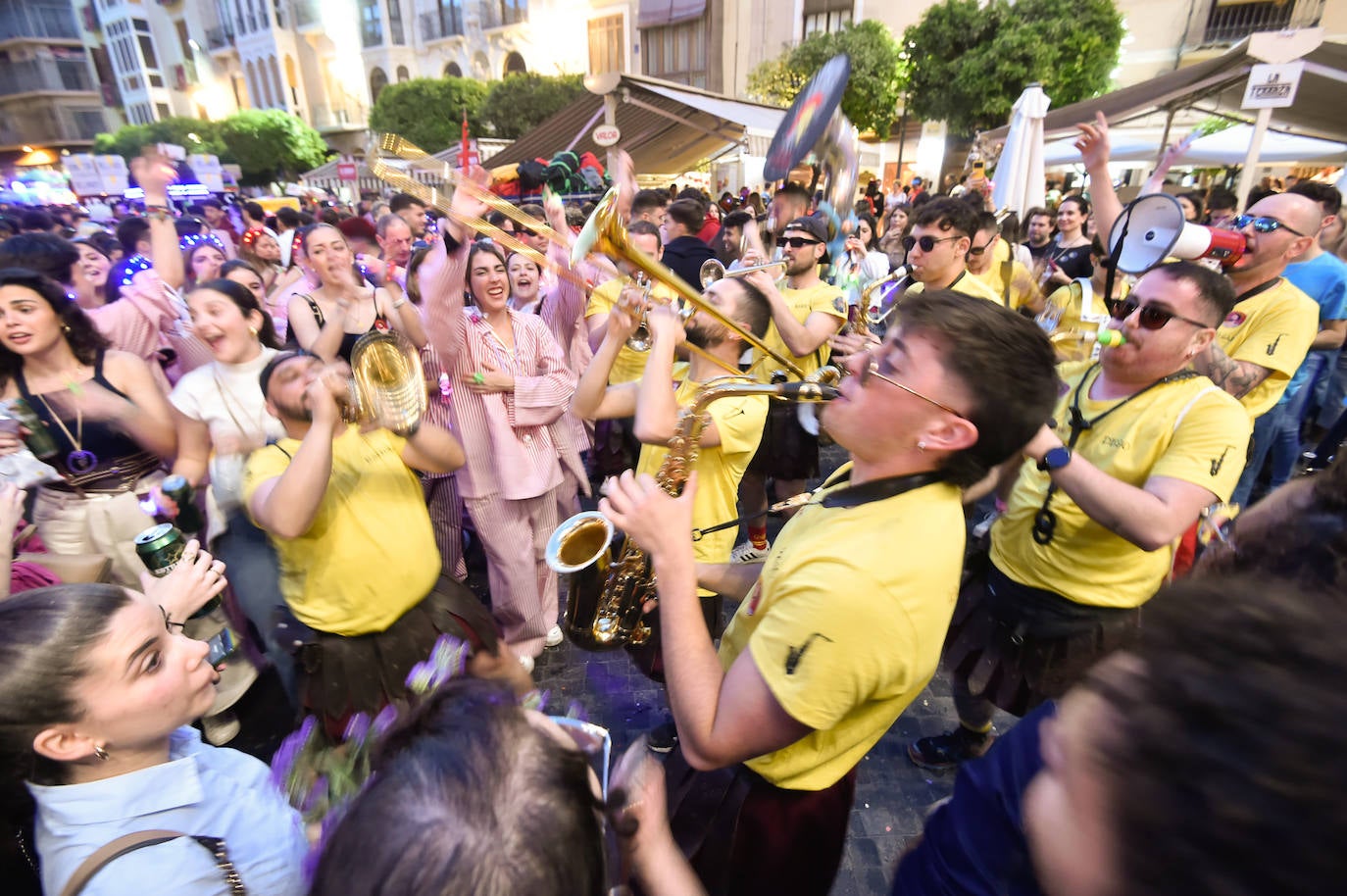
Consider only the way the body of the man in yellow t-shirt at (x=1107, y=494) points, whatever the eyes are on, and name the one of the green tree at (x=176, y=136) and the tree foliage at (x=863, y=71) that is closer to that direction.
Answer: the green tree

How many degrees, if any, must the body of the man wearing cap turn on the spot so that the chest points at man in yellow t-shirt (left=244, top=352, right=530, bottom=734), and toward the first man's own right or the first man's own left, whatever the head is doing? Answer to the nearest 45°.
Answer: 0° — they already face them

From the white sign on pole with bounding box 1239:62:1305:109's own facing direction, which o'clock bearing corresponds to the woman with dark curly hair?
The woman with dark curly hair is roughly at 1 o'clock from the white sign on pole.

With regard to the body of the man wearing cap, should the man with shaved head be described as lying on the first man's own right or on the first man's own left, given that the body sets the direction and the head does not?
on the first man's own left

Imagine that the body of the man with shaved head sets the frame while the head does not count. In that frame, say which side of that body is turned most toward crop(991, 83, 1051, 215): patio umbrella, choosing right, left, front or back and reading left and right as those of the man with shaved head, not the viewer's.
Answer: right

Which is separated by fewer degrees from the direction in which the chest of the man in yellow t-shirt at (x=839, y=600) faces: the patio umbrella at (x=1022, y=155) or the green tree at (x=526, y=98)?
the green tree

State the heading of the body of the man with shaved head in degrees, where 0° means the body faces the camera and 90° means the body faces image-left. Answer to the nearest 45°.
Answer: approximately 45°

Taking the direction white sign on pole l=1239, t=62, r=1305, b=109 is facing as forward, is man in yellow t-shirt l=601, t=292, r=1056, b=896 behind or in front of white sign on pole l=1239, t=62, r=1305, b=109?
in front

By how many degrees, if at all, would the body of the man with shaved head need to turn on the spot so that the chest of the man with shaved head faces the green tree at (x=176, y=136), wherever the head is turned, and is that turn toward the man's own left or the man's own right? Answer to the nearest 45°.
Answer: approximately 45° to the man's own right

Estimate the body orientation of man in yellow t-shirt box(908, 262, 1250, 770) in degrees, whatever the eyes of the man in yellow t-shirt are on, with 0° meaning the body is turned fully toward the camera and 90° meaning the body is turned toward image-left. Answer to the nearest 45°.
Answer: approximately 45°

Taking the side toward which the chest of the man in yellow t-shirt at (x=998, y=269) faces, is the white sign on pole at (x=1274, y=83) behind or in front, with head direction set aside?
behind

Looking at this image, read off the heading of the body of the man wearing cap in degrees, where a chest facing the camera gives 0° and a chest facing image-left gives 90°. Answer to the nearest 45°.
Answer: approximately 45°

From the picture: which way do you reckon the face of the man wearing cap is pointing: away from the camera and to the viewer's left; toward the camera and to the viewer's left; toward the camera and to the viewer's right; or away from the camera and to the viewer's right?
toward the camera and to the viewer's left

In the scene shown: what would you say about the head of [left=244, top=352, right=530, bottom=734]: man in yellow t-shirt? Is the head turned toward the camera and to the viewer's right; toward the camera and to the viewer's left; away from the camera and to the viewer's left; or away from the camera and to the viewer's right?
toward the camera and to the viewer's right

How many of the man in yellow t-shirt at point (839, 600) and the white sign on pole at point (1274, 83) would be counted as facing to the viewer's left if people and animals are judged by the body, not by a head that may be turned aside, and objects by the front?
1
